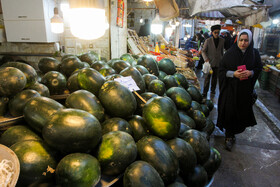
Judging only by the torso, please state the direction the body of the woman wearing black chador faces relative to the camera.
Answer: toward the camera

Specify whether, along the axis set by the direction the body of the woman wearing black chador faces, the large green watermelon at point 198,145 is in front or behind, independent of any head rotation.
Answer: in front

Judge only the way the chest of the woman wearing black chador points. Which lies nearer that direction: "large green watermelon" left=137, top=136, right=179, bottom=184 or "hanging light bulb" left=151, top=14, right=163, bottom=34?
the large green watermelon

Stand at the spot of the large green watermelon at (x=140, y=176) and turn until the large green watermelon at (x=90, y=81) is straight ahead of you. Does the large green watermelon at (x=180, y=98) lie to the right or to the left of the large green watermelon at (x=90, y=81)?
right

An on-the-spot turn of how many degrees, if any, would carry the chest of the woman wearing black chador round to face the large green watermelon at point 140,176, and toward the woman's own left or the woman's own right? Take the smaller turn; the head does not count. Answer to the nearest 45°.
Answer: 0° — they already face it

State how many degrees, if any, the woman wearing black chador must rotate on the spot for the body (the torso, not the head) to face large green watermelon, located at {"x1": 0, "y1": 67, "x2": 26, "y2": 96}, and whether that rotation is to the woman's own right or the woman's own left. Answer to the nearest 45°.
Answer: approximately 45° to the woman's own right

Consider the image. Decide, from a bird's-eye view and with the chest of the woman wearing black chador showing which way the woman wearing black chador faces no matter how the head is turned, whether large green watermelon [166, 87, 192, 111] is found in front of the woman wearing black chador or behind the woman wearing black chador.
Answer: in front
